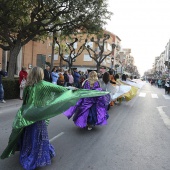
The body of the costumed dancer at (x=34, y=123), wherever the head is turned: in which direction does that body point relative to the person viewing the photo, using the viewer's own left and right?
facing away from the viewer and to the right of the viewer

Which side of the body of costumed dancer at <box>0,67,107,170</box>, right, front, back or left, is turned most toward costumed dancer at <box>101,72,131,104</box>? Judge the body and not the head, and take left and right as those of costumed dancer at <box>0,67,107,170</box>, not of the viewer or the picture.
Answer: front

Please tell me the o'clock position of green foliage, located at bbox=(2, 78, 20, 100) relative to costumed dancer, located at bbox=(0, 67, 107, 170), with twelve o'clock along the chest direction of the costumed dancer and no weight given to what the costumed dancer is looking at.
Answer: The green foliage is roughly at 10 o'clock from the costumed dancer.

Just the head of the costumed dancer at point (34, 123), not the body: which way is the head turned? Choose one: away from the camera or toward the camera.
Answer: away from the camera
